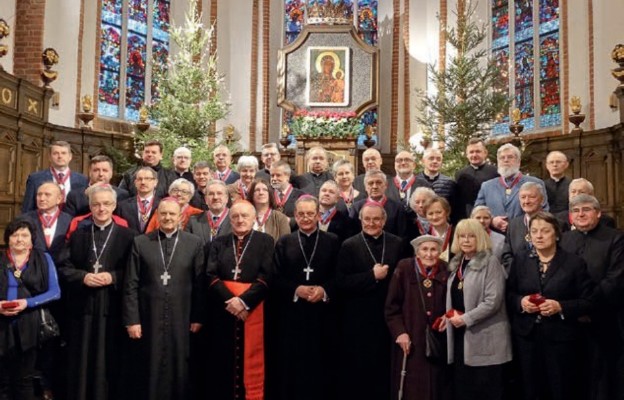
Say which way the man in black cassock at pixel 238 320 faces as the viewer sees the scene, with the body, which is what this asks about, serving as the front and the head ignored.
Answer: toward the camera

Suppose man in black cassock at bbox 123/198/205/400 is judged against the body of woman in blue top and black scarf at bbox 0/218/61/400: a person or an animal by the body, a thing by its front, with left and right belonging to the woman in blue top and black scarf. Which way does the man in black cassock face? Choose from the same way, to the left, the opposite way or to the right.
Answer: the same way

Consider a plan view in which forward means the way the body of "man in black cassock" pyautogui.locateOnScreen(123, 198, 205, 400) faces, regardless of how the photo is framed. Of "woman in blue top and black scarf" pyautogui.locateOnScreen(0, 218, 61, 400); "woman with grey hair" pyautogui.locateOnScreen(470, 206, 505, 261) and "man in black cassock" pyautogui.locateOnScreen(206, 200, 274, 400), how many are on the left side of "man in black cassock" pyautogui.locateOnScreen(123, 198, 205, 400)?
2

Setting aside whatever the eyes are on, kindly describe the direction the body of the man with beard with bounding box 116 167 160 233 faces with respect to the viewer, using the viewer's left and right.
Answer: facing the viewer

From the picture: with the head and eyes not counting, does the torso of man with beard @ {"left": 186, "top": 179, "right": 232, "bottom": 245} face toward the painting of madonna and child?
no

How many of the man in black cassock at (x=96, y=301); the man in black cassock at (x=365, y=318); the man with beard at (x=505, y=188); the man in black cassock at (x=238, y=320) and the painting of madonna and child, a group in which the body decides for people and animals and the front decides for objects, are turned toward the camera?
5

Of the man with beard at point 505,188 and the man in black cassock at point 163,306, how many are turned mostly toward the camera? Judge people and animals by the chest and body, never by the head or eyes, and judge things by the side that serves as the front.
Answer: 2

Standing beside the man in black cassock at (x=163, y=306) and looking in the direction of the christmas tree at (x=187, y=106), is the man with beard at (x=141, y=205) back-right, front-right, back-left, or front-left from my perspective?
front-left

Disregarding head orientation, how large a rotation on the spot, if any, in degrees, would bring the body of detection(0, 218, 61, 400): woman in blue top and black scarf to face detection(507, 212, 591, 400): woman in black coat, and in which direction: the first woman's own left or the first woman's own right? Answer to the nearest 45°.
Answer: approximately 45° to the first woman's own left

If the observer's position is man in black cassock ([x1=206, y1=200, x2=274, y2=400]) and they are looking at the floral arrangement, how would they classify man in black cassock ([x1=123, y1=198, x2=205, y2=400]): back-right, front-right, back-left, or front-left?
back-left

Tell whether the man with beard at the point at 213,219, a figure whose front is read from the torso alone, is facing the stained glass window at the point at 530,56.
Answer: no

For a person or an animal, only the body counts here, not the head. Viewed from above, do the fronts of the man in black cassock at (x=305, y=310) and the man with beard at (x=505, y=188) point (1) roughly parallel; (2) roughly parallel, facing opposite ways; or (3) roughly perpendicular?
roughly parallel

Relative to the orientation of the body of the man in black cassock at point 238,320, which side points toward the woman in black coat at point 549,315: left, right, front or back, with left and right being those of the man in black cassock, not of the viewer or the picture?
left

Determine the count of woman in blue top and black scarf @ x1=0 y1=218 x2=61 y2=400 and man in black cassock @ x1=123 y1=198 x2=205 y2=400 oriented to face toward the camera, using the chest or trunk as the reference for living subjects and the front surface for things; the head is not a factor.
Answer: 2

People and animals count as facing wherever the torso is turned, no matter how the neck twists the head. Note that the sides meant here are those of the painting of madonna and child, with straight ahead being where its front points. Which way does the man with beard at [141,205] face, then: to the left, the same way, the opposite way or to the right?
the same way

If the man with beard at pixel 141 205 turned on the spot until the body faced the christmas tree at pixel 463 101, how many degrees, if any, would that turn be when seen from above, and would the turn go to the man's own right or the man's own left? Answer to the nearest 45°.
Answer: approximately 135° to the man's own left

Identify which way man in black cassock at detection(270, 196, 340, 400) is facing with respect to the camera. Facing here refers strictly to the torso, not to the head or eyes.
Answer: toward the camera

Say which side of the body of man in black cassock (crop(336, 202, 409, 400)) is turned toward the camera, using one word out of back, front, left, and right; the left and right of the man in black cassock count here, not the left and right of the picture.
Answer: front

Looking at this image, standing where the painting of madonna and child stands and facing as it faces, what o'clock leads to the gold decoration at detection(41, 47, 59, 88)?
The gold decoration is roughly at 2 o'clock from the painting of madonna and child.
